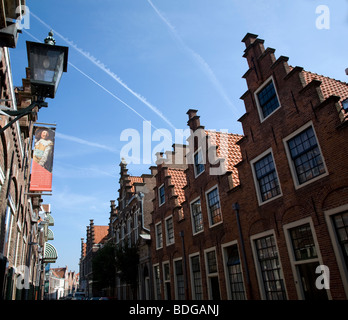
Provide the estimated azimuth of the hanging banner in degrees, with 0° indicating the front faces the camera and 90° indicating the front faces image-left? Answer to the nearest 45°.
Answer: approximately 0°

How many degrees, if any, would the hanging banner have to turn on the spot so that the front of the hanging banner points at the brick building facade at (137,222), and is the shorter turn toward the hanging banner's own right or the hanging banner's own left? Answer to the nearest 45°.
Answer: approximately 135° to the hanging banner's own left

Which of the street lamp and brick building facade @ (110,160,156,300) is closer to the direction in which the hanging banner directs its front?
the street lamp

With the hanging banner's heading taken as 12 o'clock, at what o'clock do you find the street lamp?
The street lamp is roughly at 12 o'clock from the hanging banner.
